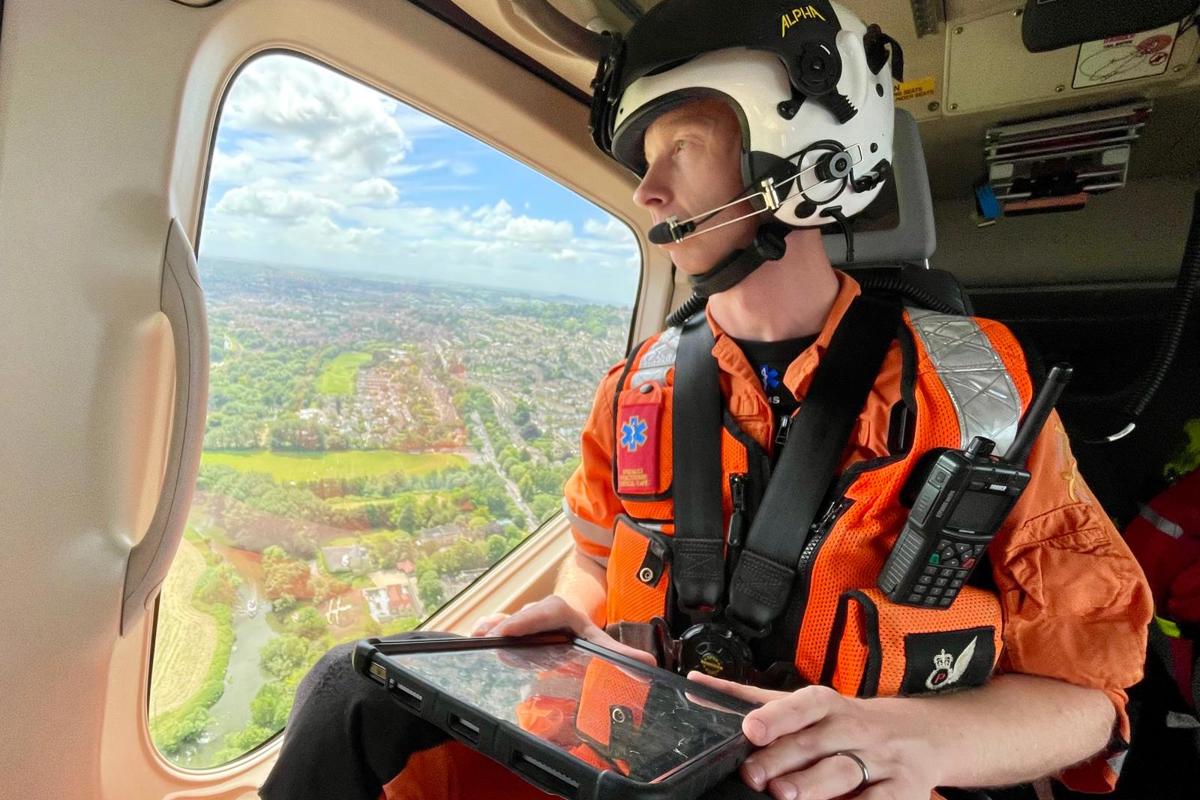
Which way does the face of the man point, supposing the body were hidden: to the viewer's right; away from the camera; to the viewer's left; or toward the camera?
to the viewer's left

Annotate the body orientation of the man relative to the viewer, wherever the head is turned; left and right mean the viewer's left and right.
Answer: facing the viewer and to the left of the viewer

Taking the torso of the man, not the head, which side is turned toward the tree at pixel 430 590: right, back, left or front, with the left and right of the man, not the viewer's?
right

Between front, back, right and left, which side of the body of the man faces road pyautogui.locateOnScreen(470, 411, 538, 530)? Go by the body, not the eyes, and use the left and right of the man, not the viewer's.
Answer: right

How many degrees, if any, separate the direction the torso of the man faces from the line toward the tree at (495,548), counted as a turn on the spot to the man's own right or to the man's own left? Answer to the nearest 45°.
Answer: approximately 90° to the man's own right

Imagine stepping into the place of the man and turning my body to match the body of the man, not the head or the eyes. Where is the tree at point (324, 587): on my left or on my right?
on my right

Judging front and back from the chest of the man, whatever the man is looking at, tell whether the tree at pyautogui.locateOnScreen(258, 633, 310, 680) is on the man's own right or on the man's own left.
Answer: on the man's own right
